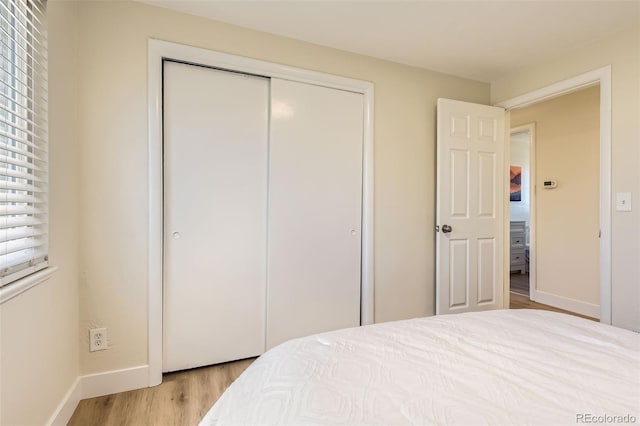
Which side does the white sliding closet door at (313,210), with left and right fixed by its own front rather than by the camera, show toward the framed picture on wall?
left

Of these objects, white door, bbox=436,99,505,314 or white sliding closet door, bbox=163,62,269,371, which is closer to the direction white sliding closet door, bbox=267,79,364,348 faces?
the white door

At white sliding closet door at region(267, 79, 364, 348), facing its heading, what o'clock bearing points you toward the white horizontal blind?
The white horizontal blind is roughly at 3 o'clock from the white sliding closet door.

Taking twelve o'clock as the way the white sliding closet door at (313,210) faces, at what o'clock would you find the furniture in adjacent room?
The furniture in adjacent room is roughly at 9 o'clock from the white sliding closet door.

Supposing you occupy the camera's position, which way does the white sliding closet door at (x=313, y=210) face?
facing the viewer and to the right of the viewer

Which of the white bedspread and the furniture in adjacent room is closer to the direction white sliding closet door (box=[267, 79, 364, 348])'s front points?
the white bedspread

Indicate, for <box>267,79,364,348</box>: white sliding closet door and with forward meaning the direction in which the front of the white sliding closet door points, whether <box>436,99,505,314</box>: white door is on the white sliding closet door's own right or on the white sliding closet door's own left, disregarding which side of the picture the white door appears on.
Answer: on the white sliding closet door's own left

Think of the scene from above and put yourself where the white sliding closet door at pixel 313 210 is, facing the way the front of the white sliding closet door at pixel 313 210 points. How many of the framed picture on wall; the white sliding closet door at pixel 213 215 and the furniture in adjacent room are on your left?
2
